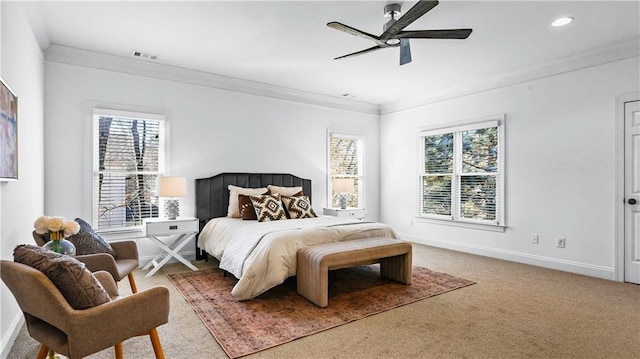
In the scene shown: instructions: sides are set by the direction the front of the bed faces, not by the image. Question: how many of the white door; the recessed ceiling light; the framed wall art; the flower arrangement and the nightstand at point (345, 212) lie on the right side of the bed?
2

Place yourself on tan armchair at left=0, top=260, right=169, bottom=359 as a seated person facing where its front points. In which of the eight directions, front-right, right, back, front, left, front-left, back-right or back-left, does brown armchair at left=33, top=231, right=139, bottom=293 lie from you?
front-left

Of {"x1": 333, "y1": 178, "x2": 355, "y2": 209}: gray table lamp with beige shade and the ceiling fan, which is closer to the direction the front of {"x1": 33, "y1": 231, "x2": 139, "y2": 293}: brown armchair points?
the ceiling fan

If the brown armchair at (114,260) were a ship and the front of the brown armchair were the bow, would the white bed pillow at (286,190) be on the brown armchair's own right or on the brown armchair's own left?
on the brown armchair's own left

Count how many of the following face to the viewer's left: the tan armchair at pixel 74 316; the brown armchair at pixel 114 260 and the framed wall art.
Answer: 0

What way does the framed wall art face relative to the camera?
to the viewer's right

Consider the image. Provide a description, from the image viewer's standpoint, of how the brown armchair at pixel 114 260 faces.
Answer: facing the viewer and to the right of the viewer

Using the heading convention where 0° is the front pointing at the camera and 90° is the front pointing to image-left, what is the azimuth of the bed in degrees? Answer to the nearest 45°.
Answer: approximately 315°

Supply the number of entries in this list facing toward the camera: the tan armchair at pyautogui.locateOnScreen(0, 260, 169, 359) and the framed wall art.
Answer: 0
